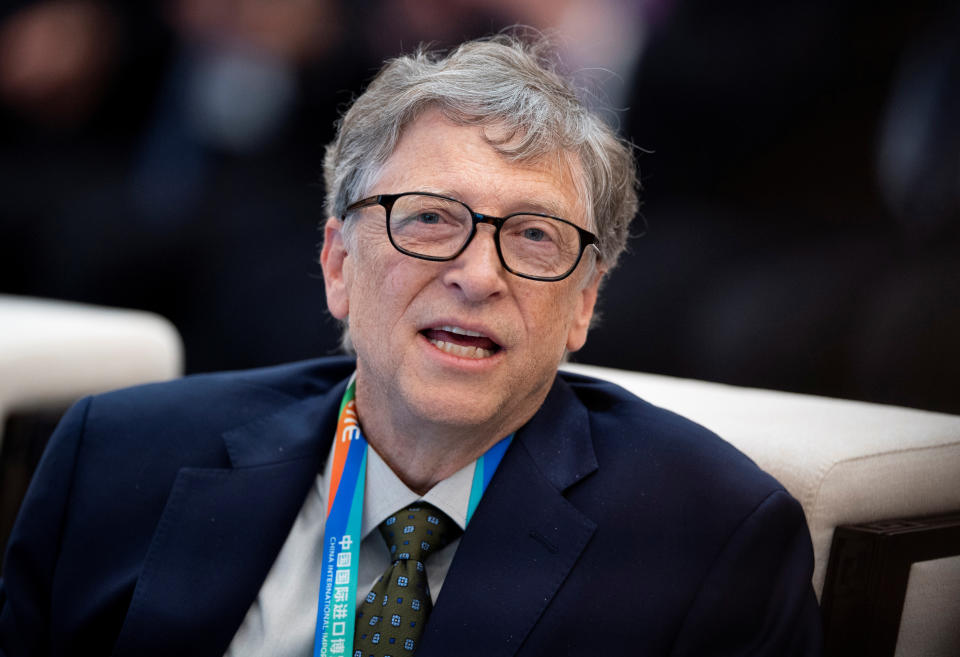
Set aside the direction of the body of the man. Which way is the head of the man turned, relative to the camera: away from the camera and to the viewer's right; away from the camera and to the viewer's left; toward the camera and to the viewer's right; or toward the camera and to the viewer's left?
toward the camera and to the viewer's right

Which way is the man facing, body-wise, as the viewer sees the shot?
toward the camera
